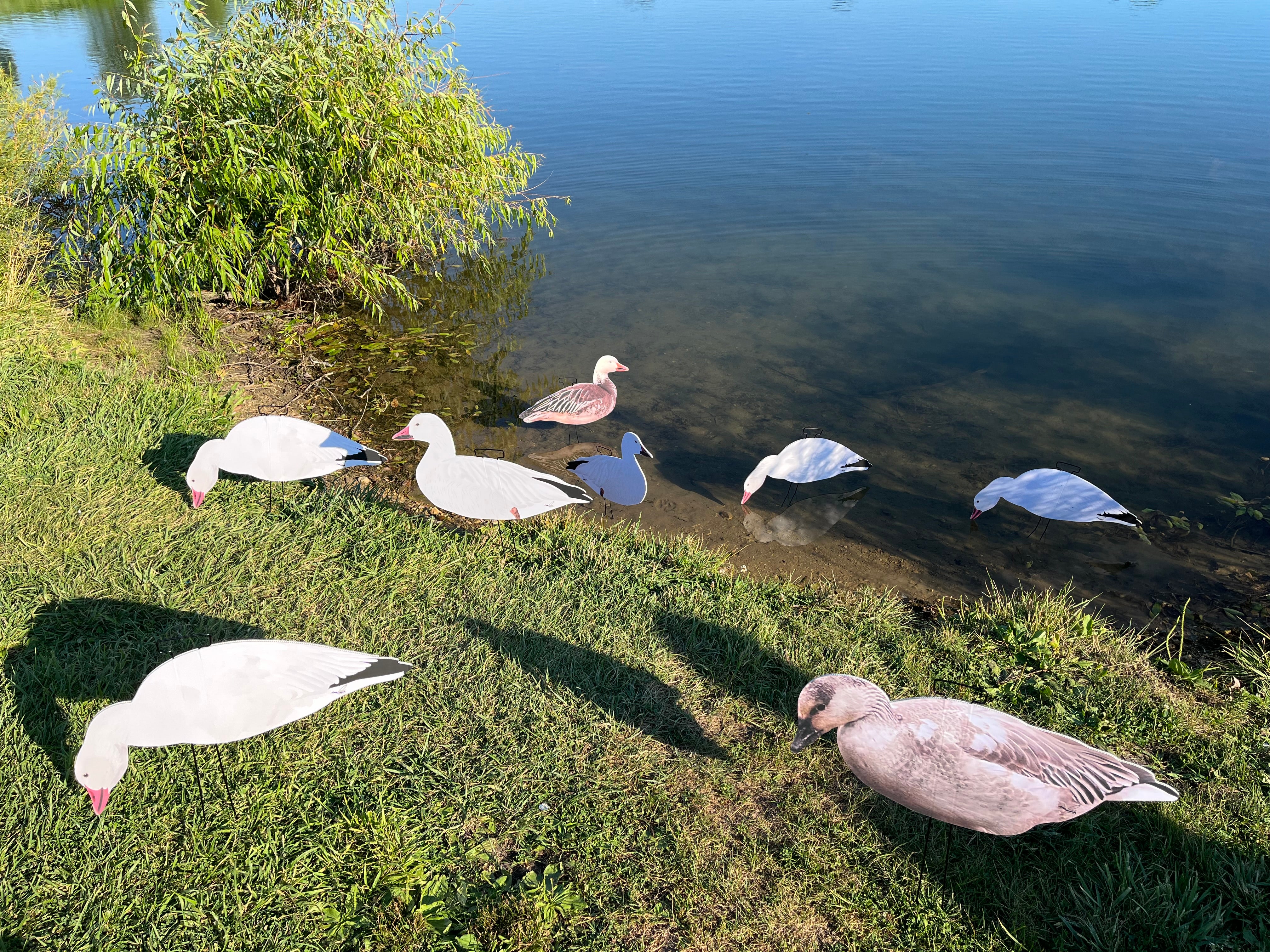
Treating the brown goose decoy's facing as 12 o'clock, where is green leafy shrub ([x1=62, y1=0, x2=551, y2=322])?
The green leafy shrub is roughly at 1 o'clock from the brown goose decoy.

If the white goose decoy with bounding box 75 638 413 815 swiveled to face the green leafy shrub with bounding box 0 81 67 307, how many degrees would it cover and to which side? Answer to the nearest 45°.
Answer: approximately 90° to its right

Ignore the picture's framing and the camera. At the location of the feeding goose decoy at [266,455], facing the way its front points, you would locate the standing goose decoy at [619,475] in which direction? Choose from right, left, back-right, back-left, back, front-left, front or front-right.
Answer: back

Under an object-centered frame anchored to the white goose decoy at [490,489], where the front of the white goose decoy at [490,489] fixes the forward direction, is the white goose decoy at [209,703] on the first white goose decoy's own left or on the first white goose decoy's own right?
on the first white goose decoy's own left

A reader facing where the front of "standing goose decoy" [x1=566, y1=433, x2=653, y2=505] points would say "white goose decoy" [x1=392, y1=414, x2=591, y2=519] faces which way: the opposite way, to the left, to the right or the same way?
the opposite way

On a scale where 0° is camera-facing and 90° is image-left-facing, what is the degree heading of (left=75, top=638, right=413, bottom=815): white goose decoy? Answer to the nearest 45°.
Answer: approximately 90°

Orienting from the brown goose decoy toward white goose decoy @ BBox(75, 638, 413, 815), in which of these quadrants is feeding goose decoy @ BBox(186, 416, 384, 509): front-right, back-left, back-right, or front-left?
front-right

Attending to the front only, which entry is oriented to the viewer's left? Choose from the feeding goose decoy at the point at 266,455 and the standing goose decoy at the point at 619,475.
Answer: the feeding goose decoy

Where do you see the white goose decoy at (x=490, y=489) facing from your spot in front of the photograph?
facing to the left of the viewer

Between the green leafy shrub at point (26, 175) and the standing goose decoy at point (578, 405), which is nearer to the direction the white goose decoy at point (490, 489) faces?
the green leafy shrub

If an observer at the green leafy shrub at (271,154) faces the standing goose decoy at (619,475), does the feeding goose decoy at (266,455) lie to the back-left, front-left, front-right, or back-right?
front-right

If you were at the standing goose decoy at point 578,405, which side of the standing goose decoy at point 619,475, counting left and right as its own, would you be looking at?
left

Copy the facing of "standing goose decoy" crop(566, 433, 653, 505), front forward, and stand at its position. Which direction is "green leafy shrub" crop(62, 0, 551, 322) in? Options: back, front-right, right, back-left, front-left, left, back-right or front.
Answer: back-left

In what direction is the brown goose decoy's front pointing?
to the viewer's left

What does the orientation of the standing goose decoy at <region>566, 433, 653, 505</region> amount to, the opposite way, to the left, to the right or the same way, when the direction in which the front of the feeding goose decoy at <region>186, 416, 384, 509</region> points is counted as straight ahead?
the opposite way

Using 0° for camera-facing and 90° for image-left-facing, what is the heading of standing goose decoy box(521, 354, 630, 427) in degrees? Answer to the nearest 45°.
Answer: approximately 270°

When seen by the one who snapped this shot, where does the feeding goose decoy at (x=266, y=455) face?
facing to the left of the viewer

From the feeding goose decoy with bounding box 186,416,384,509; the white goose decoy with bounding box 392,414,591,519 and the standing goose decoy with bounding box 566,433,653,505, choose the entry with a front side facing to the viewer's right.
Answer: the standing goose decoy
